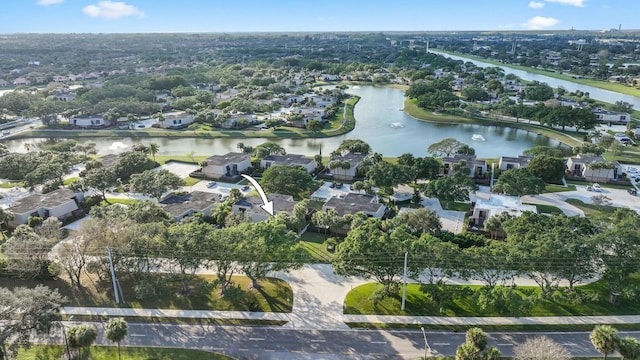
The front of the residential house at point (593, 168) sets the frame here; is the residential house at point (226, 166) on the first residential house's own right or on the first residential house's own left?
on the first residential house's own right

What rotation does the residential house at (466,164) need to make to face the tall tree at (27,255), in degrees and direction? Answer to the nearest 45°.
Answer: approximately 45° to its right

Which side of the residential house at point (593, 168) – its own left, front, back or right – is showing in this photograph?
front

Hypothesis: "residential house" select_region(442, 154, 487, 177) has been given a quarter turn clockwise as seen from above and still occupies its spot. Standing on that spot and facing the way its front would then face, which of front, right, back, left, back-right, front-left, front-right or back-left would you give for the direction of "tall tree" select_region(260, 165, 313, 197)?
front-left

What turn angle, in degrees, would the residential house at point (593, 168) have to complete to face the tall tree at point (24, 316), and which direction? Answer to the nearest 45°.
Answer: approximately 45° to its right

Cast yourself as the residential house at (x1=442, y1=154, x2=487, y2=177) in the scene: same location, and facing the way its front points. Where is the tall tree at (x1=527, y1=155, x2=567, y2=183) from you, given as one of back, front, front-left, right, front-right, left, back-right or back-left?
left

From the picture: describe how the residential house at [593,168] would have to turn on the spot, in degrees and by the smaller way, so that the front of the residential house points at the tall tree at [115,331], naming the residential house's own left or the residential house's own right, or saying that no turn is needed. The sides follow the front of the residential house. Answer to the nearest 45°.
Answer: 0° — it already faces it

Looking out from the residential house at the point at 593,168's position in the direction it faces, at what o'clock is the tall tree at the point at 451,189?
The tall tree is roughly at 1 o'clock from the residential house.

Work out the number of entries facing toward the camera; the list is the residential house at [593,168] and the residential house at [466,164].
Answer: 2

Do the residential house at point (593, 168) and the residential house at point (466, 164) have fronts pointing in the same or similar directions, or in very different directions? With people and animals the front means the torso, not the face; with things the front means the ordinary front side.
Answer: same or similar directions

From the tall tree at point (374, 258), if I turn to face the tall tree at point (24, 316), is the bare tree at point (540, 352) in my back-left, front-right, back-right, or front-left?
back-left

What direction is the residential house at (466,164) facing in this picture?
toward the camera

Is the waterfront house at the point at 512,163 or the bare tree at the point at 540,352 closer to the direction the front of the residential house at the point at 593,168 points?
the bare tree

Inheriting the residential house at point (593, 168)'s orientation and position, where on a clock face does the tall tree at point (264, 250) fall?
The tall tree is roughly at 1 o'clock from the residential house.

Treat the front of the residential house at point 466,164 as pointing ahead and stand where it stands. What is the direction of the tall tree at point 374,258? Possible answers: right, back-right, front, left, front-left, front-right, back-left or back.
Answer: front

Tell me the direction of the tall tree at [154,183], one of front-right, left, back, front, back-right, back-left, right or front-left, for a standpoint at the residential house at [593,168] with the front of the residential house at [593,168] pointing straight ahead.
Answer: front-right

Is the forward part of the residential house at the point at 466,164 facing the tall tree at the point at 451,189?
yes

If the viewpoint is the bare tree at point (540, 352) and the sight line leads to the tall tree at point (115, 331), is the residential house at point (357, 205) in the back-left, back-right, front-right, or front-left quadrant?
front-right

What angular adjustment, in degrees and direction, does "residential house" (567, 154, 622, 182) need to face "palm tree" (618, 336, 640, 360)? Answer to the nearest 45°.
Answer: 0° — it already faces it

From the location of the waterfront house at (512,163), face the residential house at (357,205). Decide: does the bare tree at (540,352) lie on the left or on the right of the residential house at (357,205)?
left
